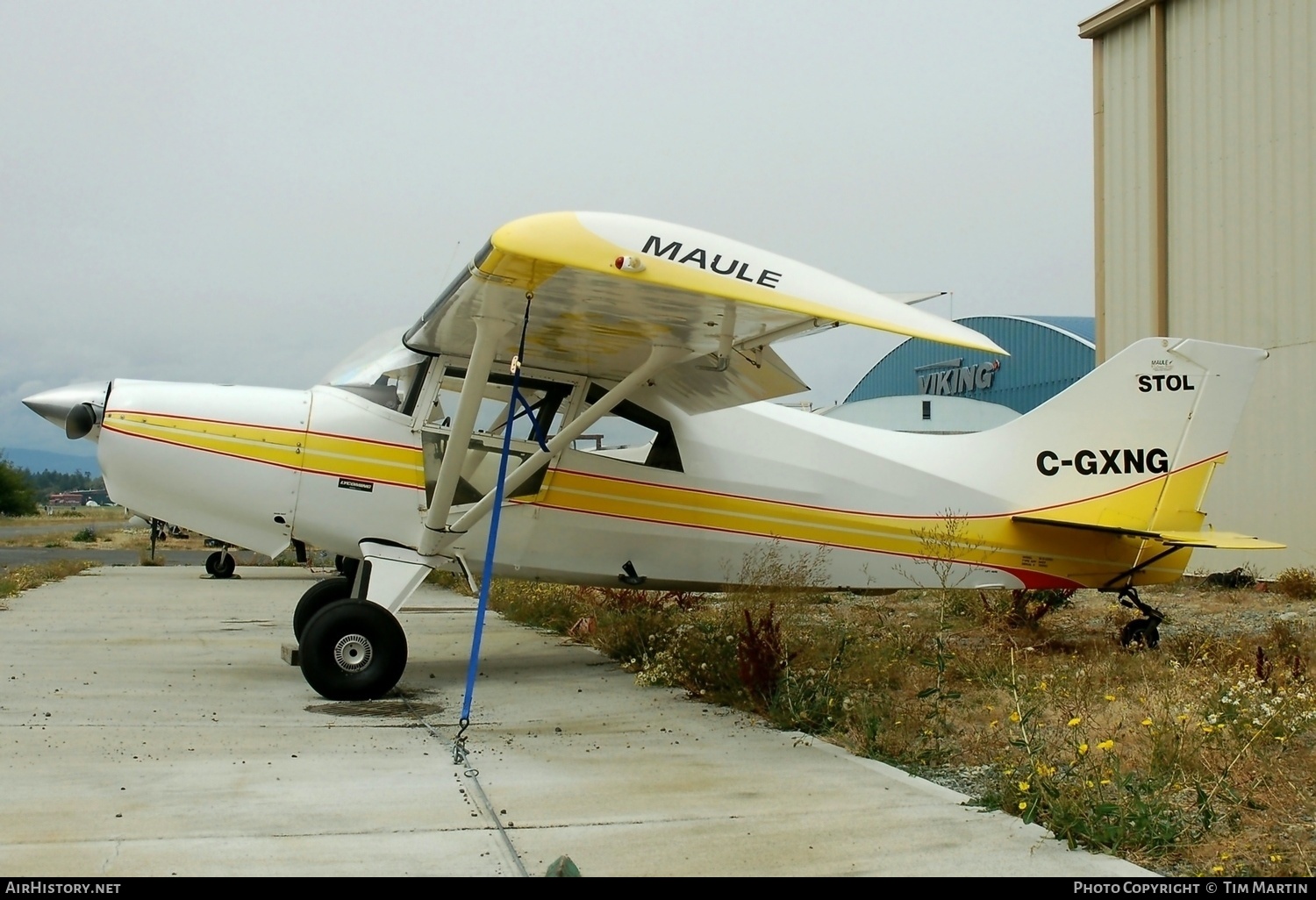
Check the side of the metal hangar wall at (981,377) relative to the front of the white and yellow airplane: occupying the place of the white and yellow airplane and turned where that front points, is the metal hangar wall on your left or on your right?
on your right

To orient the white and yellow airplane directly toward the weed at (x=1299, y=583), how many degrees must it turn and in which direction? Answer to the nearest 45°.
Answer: approximately 135° to its right

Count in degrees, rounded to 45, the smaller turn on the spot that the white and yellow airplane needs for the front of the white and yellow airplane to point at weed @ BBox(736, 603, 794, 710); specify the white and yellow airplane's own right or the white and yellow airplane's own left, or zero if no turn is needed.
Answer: approximately 135° to the white and yellow airplane's own left

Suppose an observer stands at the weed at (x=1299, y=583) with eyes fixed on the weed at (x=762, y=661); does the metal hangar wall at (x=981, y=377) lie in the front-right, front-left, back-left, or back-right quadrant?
back-right

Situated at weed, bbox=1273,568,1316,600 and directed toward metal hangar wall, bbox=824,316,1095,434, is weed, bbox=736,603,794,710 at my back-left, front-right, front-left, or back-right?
back-left

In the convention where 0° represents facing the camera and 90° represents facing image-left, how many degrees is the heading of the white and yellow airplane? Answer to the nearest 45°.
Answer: approximately 90°
